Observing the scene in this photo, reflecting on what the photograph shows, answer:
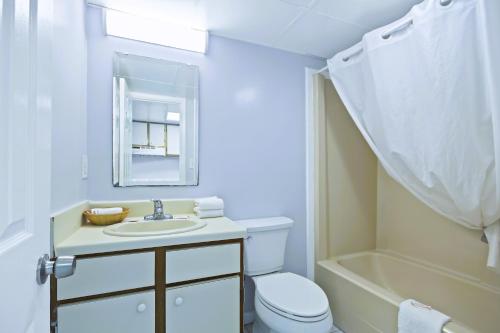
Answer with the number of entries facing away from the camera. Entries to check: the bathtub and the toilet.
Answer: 0

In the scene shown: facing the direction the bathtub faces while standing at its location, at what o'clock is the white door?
The white door is roughly at 11 o'clock from the bathtub.

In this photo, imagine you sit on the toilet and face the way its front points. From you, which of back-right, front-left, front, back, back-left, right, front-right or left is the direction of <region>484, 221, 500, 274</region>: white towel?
front-left

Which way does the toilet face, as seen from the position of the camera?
facing the viewer and to the right of the viewer

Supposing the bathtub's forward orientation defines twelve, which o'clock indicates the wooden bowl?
The wooden bowl is roughly at 12 o'clock from the bathtub.

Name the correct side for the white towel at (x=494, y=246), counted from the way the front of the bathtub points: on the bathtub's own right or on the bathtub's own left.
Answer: on the bathtub's own left

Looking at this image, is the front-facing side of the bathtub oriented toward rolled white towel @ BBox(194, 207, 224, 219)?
yes

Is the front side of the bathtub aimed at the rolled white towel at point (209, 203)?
yes

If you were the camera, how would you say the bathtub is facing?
facing the viewer and to the left of the viewer
